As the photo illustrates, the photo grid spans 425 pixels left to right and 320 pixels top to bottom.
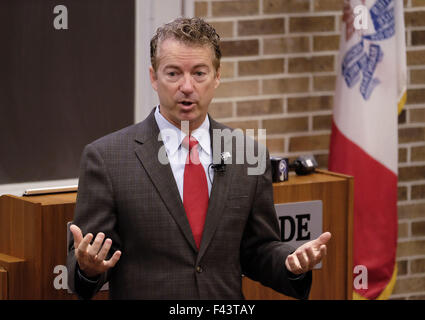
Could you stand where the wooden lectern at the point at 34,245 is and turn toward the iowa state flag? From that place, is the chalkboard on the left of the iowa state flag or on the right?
left

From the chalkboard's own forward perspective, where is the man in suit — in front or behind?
in front

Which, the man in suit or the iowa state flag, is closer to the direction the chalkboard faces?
the man in suit

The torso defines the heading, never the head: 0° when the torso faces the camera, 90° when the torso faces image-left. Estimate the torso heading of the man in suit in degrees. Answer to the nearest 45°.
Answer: approximately 0°

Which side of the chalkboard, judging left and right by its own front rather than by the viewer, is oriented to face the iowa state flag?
left

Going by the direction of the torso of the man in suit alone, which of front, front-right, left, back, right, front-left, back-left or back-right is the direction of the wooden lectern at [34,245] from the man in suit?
back-right

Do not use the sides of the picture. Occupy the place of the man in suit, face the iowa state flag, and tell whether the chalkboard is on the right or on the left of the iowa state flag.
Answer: left

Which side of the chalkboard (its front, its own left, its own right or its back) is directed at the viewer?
front

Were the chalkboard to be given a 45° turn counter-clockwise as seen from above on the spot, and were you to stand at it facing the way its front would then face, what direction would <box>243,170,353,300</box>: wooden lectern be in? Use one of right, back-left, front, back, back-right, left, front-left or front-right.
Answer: front-left

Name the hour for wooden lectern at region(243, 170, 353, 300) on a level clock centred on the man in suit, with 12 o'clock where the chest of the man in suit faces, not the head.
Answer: The wooden lectern is roughly at 7 o'clock from the man in suit.

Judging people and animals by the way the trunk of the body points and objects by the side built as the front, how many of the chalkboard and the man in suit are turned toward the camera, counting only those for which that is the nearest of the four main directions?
2

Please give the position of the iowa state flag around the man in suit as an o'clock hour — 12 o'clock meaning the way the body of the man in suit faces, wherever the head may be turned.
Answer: The iowa state flag is roughly at 7 o'clock from the man in suit.

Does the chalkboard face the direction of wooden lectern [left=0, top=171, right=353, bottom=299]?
yes
